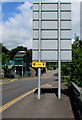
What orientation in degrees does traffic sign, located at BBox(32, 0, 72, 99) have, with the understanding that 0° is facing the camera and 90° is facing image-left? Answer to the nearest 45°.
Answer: approximately 180°
